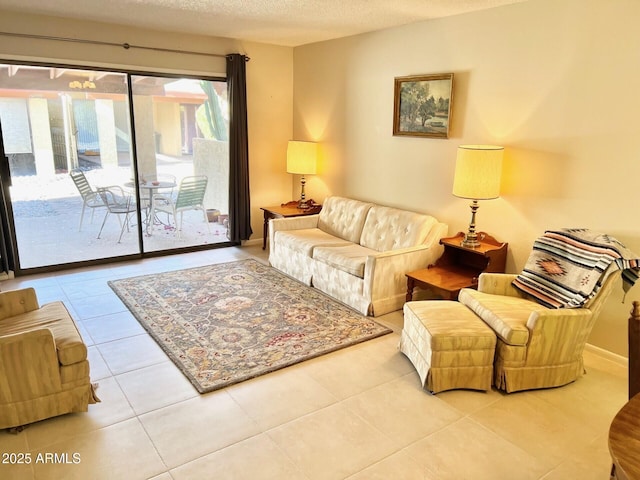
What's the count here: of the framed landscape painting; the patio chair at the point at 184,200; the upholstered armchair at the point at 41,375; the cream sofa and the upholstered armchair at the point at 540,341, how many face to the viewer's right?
1

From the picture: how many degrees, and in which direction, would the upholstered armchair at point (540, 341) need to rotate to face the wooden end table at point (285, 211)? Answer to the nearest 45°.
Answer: approximately 90° to its right

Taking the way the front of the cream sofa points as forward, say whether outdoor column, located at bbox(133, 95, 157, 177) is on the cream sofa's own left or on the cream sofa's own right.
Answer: on the cream sofa's own right

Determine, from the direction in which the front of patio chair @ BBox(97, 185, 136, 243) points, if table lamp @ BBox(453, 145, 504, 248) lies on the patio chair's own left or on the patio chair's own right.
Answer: on the patio chair's own right

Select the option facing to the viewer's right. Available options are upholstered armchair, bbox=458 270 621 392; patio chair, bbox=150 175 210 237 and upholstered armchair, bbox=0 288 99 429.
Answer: upholstered armchair, bbox=0 288 99 429

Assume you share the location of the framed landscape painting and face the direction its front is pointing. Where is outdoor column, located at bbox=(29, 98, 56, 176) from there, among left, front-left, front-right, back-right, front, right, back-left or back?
front-right

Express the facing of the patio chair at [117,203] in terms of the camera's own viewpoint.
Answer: facing away from the viewer and to the right of the viewer

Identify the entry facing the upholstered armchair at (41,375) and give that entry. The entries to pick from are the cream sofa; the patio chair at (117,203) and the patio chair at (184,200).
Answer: the cream sofa

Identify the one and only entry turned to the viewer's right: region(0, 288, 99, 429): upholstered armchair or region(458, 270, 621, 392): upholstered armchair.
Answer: region(0, 288, 99, 429): upholstered armchair

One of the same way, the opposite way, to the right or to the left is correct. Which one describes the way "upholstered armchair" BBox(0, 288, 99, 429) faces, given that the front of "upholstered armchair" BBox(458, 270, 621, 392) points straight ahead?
the opposite way

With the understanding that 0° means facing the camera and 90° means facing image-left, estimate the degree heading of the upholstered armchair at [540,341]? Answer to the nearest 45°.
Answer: approximately 45°

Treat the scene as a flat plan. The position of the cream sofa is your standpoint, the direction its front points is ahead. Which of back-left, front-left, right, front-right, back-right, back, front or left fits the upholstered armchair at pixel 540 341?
left

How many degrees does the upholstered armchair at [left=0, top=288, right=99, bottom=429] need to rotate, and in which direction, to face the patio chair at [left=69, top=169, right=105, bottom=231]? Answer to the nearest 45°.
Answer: approximately 90° to its left

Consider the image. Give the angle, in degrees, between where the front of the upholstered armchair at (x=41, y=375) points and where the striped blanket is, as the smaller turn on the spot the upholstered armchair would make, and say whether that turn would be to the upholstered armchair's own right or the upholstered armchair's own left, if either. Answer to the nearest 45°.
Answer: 0° — it already faces it

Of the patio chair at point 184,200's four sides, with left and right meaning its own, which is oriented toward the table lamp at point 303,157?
back

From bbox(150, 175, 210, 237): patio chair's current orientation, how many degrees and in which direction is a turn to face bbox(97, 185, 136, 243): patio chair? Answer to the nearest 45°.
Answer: approximately 45° to its left

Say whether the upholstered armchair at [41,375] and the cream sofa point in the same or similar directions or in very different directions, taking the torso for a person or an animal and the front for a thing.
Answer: very different directions

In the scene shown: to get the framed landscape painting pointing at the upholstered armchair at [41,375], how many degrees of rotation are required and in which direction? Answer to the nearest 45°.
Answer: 0° — it already faces it

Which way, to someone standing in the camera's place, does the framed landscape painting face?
facing the viewer and to the left of the viewer

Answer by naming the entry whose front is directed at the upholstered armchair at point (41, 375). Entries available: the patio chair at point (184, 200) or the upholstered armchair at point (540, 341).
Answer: the upholstered armchair at point (540, 341)

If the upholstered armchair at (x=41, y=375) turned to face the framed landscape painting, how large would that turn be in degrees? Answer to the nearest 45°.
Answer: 0° — it already faces it

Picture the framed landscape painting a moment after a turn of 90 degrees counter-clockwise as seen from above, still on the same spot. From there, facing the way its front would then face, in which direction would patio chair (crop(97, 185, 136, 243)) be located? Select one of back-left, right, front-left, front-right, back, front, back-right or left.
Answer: back-right
